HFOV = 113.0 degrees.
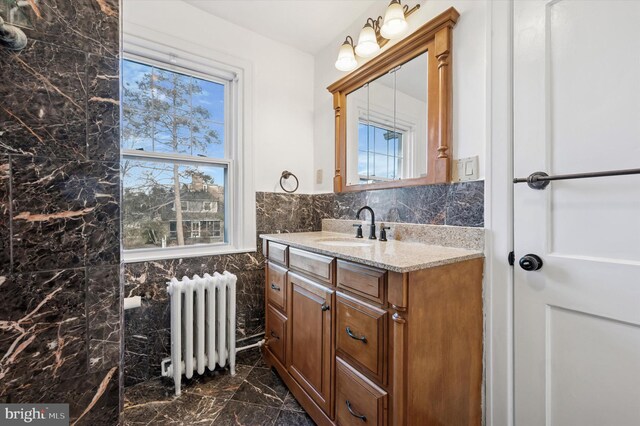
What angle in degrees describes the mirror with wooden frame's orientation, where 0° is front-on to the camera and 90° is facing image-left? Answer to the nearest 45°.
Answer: approximately 45°

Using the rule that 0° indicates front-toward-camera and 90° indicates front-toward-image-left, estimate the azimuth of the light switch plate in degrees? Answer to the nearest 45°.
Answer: approximately 45°

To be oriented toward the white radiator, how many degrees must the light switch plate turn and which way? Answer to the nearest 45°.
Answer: approximately 45° to its right

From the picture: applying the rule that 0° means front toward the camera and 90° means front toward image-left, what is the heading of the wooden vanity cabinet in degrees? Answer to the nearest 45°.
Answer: approximately 45°

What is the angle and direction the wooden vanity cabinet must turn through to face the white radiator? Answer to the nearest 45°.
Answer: approximately 45° to its right
